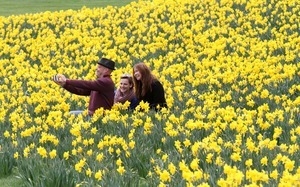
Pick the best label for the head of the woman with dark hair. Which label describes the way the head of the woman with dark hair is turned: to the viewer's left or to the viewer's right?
to the viewer's left

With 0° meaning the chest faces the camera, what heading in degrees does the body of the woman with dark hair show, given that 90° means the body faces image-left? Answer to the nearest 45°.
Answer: approximately 45°

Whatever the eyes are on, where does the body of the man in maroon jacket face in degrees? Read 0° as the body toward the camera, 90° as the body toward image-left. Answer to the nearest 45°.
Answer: approximately 90°

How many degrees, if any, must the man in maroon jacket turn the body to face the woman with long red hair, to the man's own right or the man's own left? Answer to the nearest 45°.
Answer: approximately 180°

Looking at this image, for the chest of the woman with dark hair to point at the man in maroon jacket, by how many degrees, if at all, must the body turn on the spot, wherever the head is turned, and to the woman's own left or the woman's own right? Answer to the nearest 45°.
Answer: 0° — they already face them

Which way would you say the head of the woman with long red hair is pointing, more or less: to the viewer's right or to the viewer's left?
to the viewer's left

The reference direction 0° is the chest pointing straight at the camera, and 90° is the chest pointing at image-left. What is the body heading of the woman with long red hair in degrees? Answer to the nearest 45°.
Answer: approximately 90°

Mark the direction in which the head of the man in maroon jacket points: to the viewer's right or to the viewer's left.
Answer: to the viewer's left
